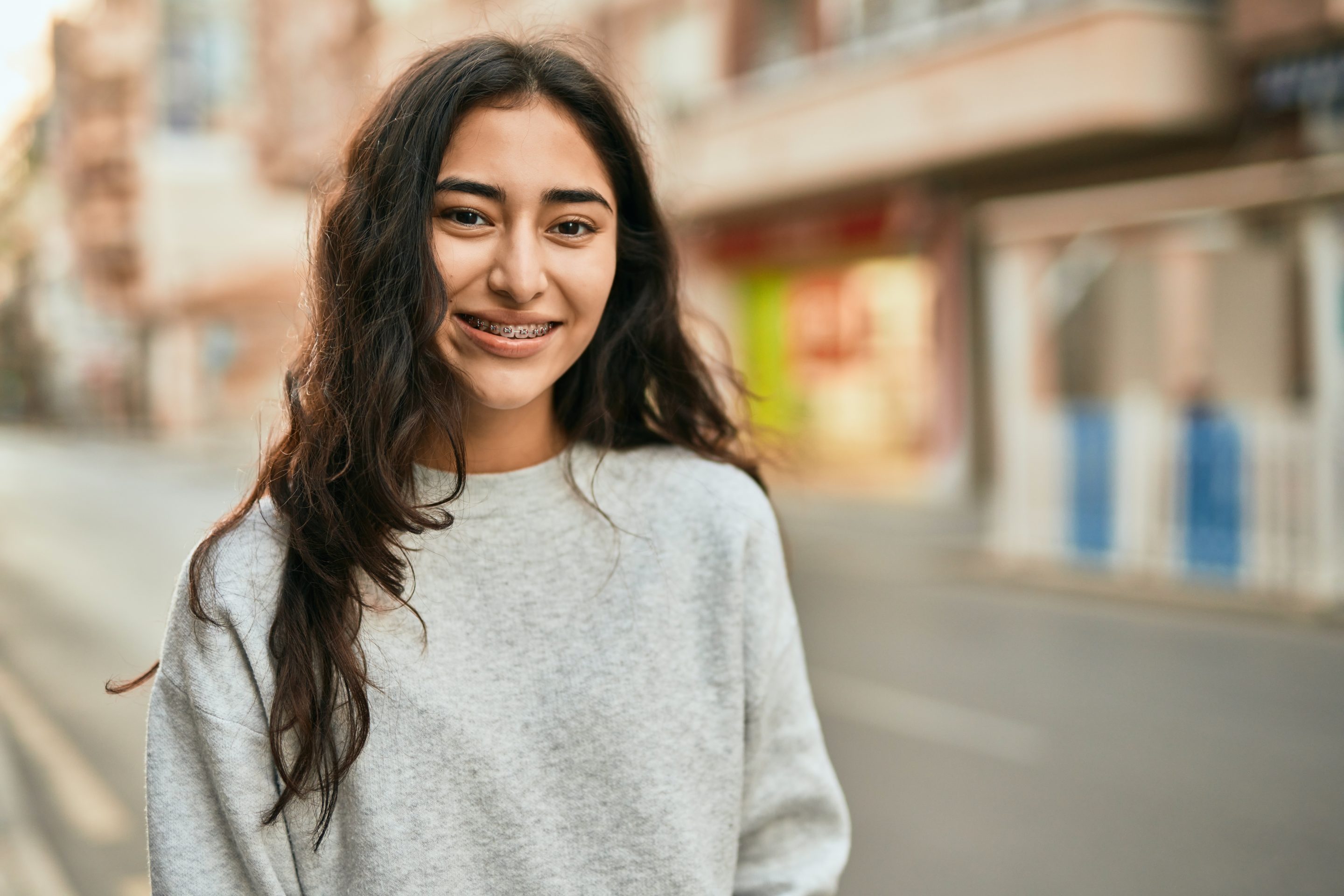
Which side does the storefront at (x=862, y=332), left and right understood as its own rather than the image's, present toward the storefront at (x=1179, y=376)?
left

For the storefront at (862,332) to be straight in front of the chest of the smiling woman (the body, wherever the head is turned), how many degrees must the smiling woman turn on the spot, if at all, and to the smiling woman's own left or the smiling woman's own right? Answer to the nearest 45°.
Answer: approximately 180°

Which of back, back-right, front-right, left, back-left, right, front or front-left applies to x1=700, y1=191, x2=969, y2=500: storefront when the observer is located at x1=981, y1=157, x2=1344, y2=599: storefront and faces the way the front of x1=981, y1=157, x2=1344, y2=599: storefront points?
right

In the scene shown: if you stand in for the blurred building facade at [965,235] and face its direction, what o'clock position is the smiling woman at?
The smiling woman is roughly at 11 o'clock from the blurred building facade.

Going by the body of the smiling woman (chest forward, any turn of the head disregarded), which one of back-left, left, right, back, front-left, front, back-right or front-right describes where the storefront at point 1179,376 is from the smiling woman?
back-left

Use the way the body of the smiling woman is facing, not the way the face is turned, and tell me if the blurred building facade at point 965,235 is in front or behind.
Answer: behind

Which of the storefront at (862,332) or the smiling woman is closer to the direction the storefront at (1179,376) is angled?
the smiling woman

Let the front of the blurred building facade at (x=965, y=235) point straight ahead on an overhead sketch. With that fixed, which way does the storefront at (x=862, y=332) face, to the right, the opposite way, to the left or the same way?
the same way

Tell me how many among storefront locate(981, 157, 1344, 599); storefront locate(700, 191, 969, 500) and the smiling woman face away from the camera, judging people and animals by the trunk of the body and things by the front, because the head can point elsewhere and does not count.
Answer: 0

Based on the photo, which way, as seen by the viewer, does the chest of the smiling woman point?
toward the camera

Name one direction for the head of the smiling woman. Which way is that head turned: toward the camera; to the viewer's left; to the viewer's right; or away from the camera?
toward the camera

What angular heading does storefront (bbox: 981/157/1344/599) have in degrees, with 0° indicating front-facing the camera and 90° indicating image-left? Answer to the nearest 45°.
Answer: approximately 45°

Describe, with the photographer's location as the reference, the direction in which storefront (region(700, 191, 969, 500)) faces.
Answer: facing the viewer and to the left of the viewer
